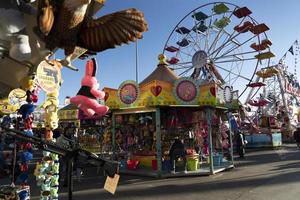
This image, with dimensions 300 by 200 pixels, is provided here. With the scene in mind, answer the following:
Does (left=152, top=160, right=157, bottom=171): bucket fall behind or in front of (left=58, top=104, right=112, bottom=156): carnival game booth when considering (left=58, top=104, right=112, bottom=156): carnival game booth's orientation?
in front

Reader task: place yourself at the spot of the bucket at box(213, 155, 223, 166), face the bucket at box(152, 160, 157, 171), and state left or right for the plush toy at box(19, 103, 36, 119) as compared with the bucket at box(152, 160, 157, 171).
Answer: left

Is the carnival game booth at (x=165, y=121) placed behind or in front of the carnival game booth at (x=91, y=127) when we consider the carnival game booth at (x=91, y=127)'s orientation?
in front

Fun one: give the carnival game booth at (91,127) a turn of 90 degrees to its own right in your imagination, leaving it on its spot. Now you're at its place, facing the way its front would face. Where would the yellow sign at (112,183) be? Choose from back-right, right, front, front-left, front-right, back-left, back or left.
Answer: front-left

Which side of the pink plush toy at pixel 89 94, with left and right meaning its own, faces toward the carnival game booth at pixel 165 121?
left

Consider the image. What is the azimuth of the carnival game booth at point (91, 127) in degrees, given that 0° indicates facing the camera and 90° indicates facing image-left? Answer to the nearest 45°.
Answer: approximately 315°

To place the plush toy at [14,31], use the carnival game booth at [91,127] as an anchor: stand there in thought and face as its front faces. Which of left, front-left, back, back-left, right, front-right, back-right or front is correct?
front-right

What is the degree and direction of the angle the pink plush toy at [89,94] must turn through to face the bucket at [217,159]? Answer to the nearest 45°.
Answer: approximately 45° to its left

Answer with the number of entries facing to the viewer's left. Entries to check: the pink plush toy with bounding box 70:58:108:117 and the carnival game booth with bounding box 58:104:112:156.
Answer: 0
